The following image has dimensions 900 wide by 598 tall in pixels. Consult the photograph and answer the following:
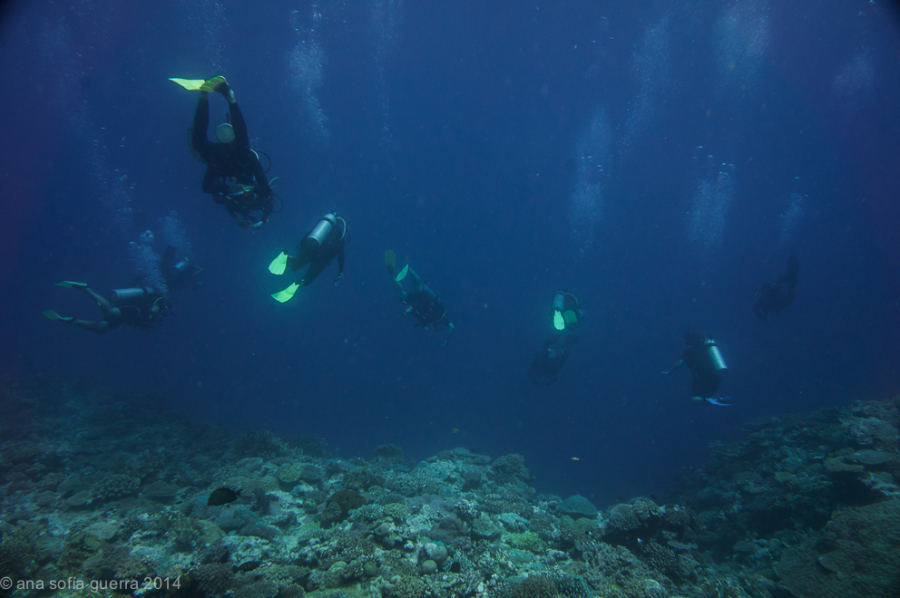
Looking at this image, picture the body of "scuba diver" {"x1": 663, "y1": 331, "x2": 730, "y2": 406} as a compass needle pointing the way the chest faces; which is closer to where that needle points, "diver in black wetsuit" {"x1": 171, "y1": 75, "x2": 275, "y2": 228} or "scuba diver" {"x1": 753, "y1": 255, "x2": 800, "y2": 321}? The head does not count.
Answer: the diver in black wetsuit

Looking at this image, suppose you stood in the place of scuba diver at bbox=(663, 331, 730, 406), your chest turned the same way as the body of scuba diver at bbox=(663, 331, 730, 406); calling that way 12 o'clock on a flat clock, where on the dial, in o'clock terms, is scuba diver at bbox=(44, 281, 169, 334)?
scuba diver at bbox=(44, 281, 169, 334) is roughly at 11 o'clock from scuba diver at bbox=(663, 331, 730, 406).

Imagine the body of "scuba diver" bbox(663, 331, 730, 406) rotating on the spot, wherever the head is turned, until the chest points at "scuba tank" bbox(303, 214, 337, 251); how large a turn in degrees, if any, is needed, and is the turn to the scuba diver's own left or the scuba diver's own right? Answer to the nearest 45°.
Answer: approximately 45° to the scuba diver's own left

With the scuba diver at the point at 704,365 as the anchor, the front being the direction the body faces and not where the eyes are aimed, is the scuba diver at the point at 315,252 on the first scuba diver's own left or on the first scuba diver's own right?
on the first scuba diver's own left

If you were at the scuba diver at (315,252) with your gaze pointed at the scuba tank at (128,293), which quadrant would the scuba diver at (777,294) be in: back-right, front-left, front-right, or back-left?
back-right

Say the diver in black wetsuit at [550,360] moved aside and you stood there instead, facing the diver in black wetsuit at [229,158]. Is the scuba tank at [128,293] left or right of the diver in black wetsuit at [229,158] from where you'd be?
right

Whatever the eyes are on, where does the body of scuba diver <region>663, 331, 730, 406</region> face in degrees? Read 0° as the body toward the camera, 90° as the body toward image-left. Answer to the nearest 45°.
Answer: approximately 90°

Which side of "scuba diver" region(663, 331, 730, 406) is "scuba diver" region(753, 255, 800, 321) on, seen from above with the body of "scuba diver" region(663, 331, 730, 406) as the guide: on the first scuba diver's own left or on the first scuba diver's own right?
on the first scuba diver's own right
